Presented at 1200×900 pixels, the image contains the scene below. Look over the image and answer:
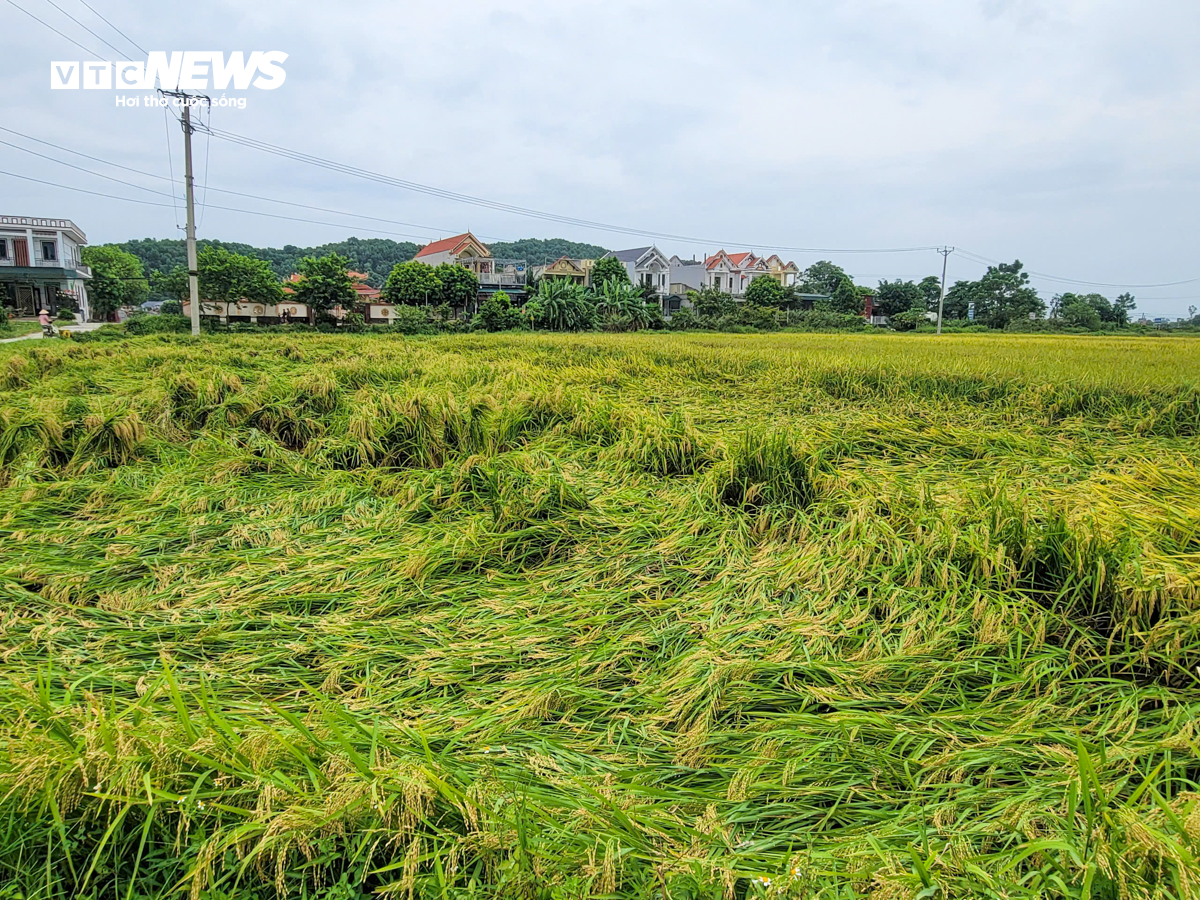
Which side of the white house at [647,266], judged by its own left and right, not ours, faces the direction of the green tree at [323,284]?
right

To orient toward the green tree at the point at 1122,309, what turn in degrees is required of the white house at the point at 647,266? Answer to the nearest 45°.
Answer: approximately 45° to its left

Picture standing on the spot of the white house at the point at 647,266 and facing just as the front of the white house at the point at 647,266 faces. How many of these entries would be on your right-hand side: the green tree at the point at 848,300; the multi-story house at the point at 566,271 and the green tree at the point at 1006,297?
1

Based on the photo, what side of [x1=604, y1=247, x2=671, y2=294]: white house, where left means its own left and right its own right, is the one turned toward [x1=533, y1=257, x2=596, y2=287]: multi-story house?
right

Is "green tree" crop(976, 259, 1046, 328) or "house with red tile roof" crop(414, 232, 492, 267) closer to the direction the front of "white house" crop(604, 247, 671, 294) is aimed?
the green tree

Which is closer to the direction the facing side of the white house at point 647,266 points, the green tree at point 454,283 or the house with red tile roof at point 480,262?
the green tree

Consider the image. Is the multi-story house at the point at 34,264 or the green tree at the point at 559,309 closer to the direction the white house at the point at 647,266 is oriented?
the green tree

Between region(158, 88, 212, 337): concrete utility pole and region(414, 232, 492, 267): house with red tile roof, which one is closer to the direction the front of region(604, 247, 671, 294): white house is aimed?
the concrete utility pole

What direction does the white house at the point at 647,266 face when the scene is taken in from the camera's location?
facing the viewer and to the right of the viewer

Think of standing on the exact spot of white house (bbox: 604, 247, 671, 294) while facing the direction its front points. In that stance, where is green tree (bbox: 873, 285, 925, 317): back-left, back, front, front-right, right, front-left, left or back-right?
front-left

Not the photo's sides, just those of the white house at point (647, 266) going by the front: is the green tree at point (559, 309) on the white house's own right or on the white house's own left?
on the white house's own right

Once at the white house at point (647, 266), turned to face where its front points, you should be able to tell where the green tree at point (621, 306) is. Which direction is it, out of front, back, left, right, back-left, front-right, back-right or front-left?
front-right

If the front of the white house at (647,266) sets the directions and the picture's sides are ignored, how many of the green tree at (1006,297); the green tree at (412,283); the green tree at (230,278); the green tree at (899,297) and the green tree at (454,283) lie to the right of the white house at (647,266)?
3

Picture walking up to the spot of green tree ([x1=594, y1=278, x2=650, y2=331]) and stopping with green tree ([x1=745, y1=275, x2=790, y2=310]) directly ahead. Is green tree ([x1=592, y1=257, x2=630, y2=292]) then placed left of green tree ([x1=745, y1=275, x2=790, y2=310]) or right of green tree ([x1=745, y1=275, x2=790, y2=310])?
left

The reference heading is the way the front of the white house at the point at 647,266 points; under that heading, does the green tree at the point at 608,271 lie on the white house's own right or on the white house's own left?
on the white house's own right

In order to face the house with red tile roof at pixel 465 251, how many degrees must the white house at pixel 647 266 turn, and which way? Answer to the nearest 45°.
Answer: approximately 135° to its right
